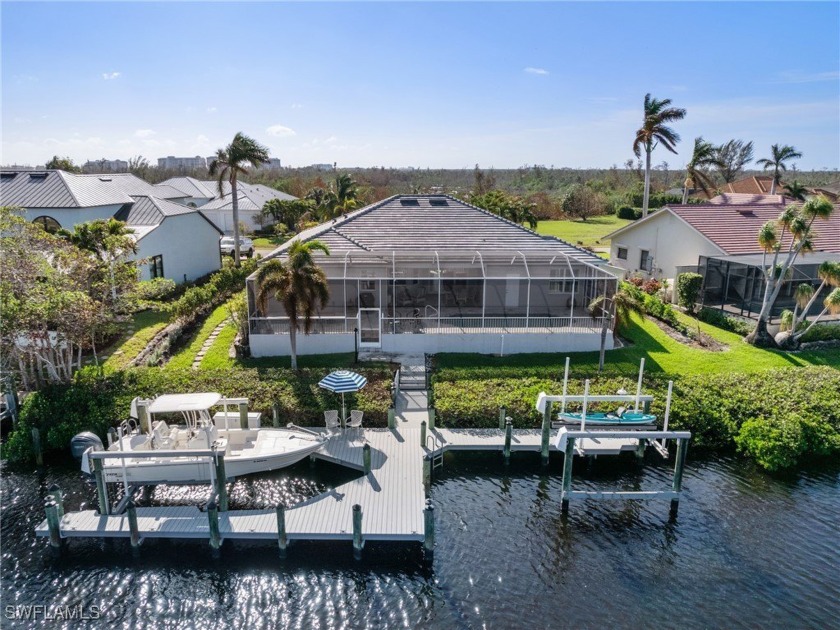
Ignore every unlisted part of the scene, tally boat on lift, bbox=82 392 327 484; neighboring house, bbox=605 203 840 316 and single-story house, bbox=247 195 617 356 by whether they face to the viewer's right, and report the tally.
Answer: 1

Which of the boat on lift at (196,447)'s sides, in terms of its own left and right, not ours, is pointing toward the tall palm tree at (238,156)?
left

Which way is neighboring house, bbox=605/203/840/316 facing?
away from the camera

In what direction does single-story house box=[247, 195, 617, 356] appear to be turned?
away from the camera

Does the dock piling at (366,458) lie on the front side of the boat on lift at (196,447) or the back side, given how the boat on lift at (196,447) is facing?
on the front side

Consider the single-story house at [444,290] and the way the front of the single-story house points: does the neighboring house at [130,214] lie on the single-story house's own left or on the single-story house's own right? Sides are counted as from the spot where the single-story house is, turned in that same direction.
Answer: on the single-story house's own left

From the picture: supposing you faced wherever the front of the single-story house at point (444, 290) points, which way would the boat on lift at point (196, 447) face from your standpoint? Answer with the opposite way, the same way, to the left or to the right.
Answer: to the right

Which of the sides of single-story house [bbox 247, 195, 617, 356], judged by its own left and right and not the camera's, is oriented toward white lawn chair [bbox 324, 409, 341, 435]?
back

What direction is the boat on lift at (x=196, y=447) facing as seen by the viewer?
to the viewer's right

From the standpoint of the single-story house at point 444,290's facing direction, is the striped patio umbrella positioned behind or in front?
behind
